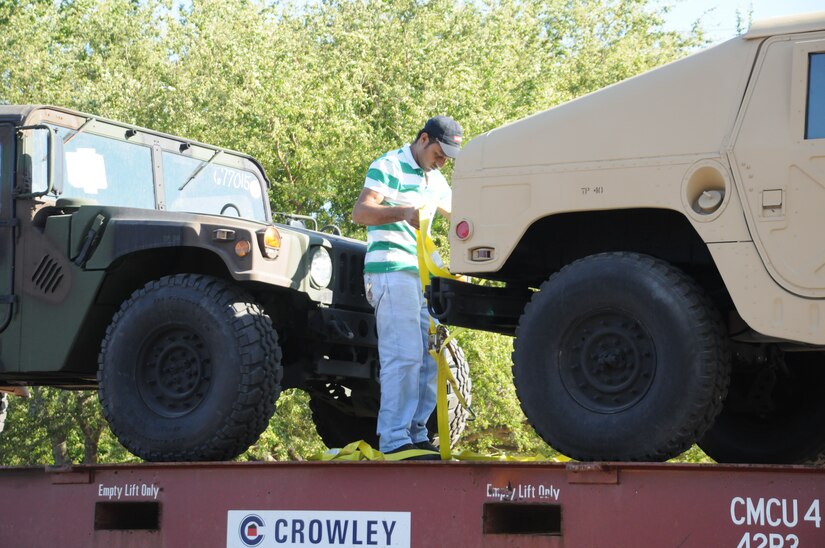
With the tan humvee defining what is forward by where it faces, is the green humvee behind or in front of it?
behind

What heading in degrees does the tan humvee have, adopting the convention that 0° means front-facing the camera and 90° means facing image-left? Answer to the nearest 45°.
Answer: approximately 315°

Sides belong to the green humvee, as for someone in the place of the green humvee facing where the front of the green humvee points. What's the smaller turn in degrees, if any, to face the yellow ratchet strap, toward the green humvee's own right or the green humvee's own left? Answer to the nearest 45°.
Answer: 0° — it already faces it

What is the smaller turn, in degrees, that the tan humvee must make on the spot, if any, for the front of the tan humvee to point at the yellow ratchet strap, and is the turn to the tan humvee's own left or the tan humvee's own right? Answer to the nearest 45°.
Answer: approximately 180°

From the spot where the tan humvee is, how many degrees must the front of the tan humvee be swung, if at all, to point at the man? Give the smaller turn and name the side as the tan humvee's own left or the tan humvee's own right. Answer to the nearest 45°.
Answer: approximately 180°

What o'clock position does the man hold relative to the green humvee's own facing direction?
The man is roughly at 11 o'clock from the green humvee.
